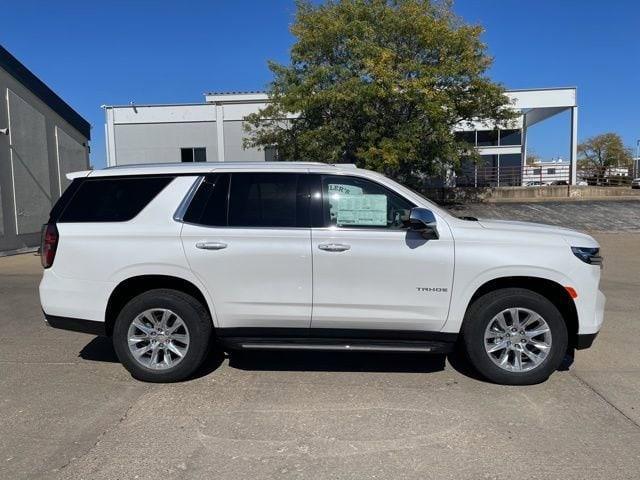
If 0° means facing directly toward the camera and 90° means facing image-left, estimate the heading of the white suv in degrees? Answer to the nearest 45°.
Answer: approximately 270°

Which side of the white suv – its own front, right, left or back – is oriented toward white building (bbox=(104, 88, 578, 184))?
left

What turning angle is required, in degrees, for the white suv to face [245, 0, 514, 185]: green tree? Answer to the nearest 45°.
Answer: approximately 90° to its left
